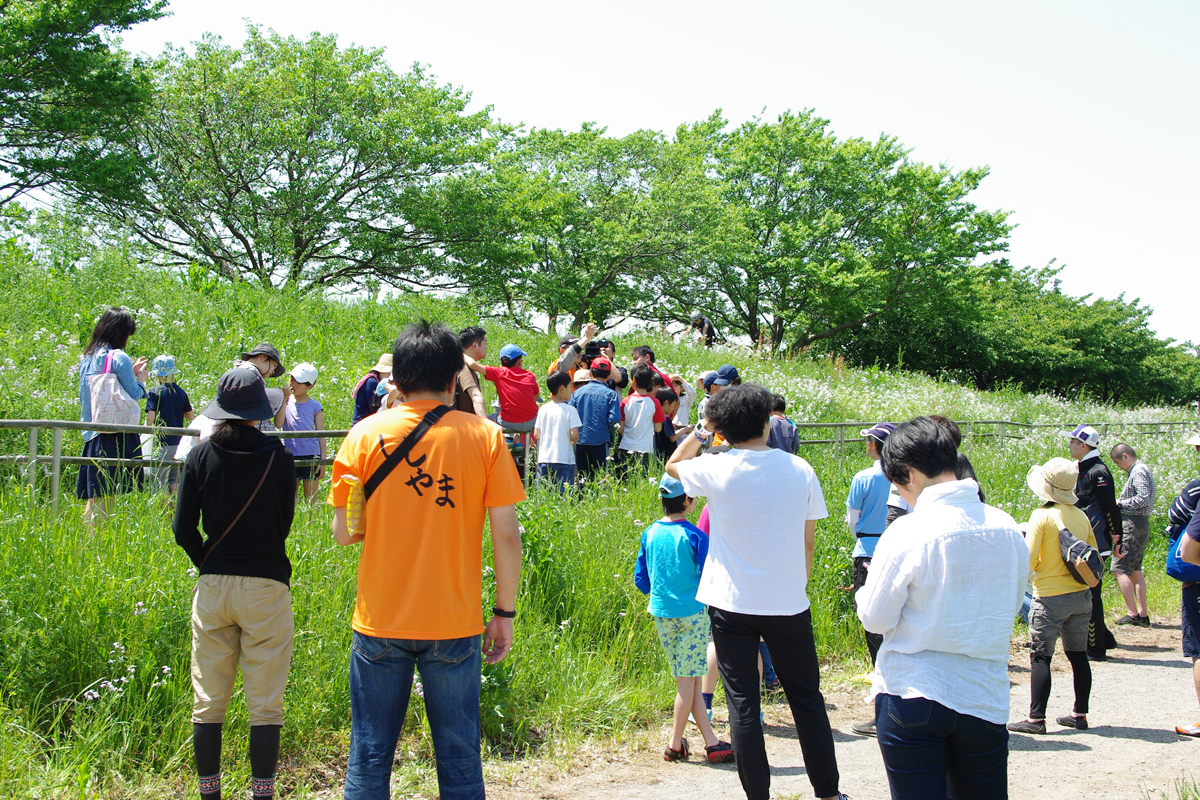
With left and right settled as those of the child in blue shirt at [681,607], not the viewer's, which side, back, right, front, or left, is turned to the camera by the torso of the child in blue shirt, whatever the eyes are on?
back

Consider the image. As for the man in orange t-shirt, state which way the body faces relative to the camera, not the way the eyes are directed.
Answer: away from the camera

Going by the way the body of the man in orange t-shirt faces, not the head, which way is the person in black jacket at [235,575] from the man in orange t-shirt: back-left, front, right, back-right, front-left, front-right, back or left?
front-left

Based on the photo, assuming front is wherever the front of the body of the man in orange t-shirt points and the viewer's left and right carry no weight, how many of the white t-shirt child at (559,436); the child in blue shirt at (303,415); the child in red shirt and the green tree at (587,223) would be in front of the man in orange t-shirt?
4

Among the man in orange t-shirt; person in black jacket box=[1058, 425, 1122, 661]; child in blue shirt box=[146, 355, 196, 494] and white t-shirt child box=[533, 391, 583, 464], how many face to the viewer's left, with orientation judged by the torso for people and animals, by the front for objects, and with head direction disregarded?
1

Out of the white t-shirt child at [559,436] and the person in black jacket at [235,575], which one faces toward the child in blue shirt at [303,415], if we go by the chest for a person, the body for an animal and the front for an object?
the person in black jacket

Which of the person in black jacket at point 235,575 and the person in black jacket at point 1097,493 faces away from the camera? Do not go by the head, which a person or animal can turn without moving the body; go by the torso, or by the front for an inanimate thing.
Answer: the person in black jacket at point 235,575

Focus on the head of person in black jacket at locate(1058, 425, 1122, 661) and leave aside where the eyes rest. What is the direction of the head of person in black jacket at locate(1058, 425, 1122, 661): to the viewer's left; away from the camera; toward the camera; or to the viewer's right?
to the viewer's left

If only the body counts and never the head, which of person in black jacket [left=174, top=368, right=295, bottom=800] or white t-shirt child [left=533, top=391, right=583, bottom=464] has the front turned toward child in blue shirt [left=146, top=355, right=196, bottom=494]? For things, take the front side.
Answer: the person in black jacket

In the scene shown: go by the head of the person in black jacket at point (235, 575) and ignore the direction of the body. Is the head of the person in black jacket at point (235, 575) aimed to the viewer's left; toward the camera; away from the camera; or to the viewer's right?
away from the camera

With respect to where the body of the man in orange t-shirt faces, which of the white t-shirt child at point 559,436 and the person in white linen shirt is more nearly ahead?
the white t-shirt child

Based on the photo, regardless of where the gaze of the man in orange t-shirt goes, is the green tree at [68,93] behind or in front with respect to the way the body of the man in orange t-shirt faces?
in front

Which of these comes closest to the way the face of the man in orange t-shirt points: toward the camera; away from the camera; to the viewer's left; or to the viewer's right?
away from the camera

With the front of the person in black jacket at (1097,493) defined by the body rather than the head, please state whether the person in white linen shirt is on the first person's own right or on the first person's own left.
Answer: on the first person's own left

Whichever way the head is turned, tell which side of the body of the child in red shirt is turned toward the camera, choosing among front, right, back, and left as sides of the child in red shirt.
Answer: back
